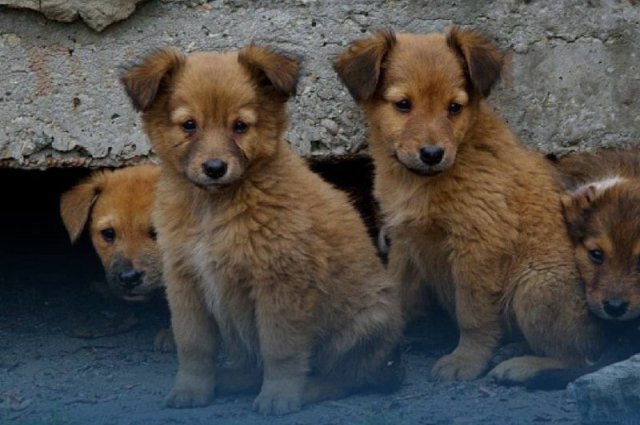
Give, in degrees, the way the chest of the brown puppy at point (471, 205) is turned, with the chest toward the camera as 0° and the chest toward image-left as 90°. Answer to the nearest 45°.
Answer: approximately 45°

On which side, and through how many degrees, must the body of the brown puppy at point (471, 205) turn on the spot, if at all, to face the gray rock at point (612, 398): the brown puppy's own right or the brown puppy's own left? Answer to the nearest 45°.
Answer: approximately 90° to the brown puppy's own left

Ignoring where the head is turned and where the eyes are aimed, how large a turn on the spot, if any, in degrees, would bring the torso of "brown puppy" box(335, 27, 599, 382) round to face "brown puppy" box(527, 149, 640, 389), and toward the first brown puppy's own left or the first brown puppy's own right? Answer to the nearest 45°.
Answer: approximately 135° to the first brown puppy's own left

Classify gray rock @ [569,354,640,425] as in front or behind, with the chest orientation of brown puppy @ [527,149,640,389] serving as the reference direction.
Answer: in front
